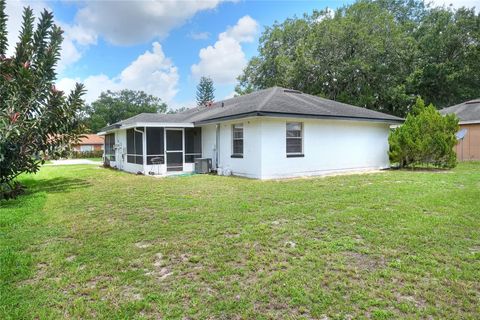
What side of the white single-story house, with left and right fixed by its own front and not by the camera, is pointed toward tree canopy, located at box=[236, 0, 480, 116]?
front

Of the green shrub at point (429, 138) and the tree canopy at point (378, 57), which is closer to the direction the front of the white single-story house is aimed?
the tree canopy

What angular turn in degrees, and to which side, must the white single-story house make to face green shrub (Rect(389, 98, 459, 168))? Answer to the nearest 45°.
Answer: approximately 45° to its right

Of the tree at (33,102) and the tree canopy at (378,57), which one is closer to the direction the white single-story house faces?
the tree canopy

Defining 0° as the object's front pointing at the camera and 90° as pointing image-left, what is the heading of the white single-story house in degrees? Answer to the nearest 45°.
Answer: approximately 225°

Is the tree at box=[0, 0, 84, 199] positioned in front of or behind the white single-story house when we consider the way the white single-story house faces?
behind
